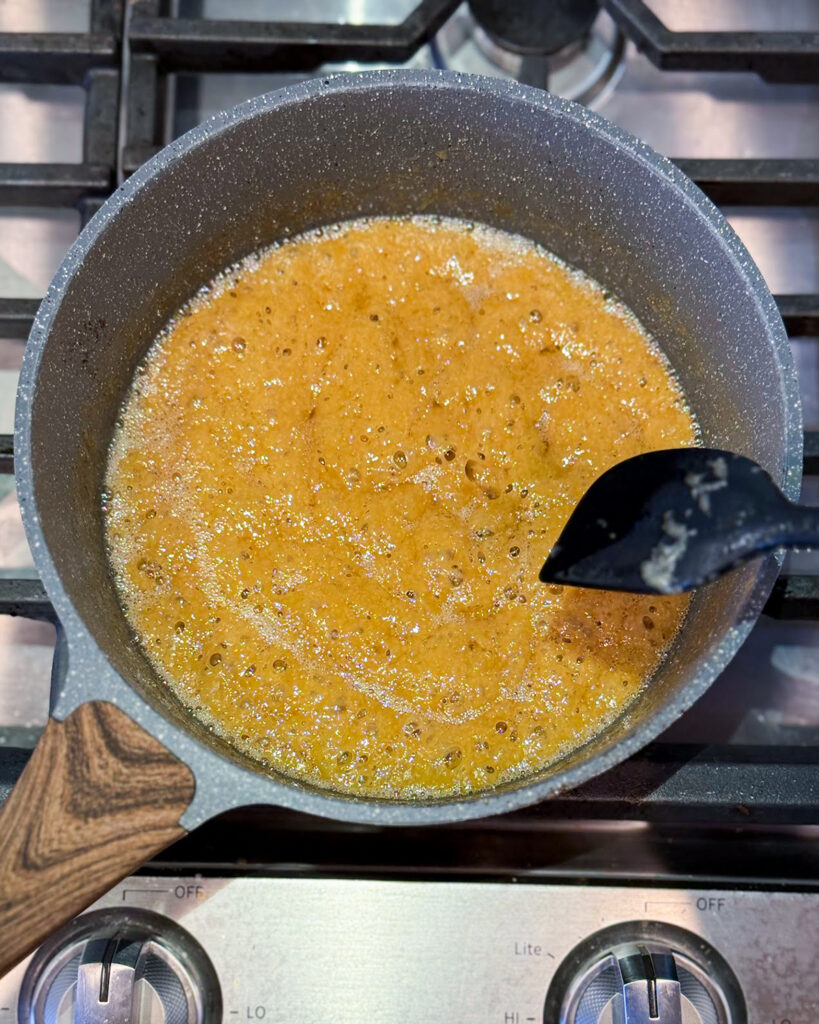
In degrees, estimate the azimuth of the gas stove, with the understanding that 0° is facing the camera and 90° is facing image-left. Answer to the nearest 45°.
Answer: approximately 0°
